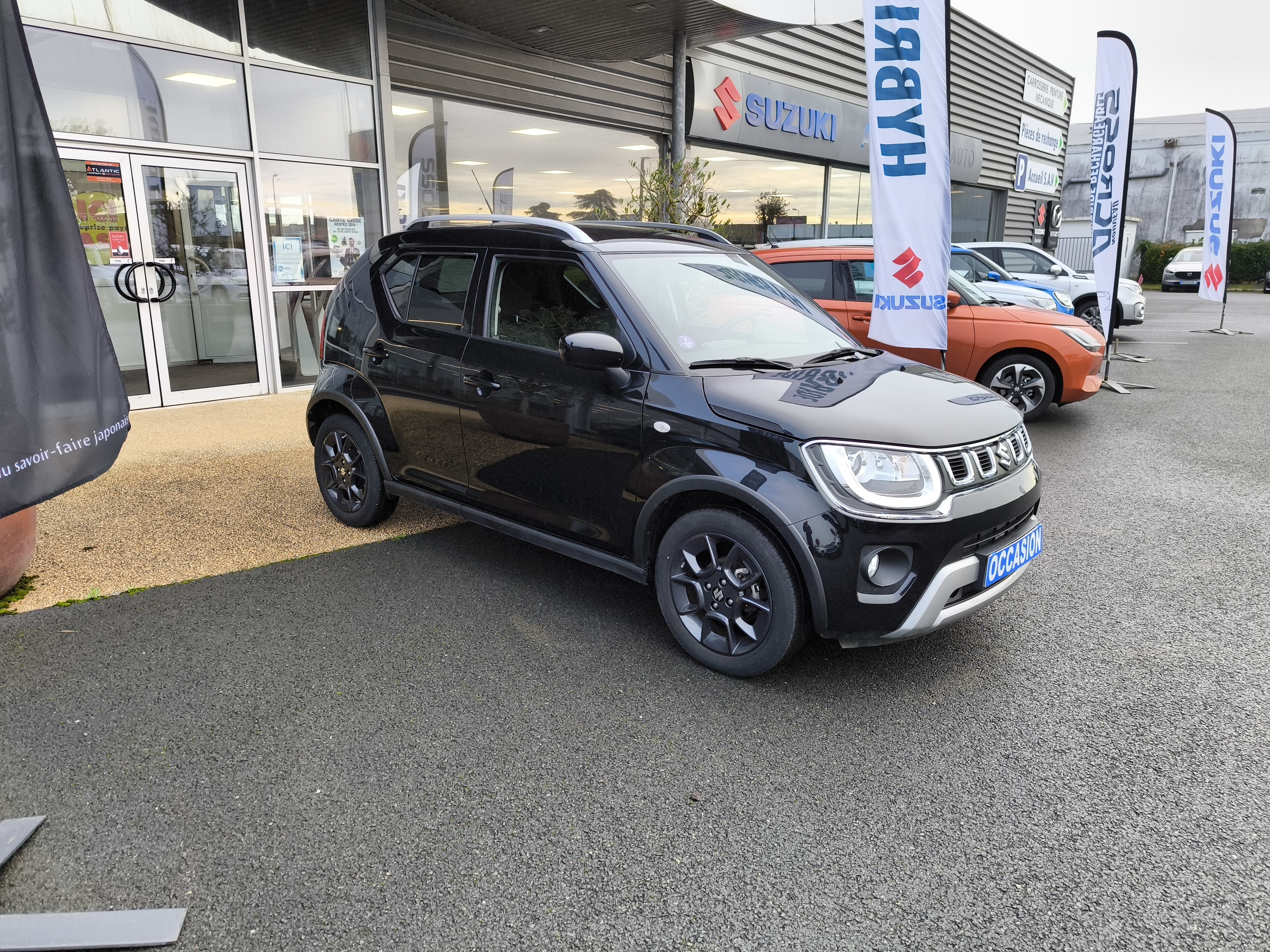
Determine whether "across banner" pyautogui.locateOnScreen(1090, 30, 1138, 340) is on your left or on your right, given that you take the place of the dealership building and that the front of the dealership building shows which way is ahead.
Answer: on your left

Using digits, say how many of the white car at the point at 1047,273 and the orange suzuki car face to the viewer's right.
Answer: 2

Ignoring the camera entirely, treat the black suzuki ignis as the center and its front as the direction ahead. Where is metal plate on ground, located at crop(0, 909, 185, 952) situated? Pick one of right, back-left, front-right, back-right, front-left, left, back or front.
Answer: right

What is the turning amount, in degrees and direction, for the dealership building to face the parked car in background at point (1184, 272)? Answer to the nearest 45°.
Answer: approximately 90° to its left

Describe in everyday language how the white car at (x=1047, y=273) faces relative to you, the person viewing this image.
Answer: facing to the right of the viewer

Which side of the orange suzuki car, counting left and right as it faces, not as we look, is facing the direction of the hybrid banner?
right

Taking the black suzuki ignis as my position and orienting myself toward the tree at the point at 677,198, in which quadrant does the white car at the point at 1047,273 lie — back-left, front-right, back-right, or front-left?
front-right

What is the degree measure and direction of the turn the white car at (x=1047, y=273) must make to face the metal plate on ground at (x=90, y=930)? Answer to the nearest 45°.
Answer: approximately 90° to its right

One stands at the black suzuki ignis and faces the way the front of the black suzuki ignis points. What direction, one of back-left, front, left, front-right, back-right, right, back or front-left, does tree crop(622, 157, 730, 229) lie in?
back-left

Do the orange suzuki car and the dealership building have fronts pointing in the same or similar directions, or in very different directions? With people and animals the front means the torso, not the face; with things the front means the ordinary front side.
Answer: same or similar directions

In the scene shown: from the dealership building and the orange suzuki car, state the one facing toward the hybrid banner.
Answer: the dealership building

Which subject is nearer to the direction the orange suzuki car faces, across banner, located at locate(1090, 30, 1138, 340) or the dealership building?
the across banner

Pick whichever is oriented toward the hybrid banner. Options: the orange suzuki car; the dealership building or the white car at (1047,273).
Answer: the dealership building

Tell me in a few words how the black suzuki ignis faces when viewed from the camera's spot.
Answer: facing the viewer and to the right of the viewer

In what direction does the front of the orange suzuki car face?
to the viewer's right
